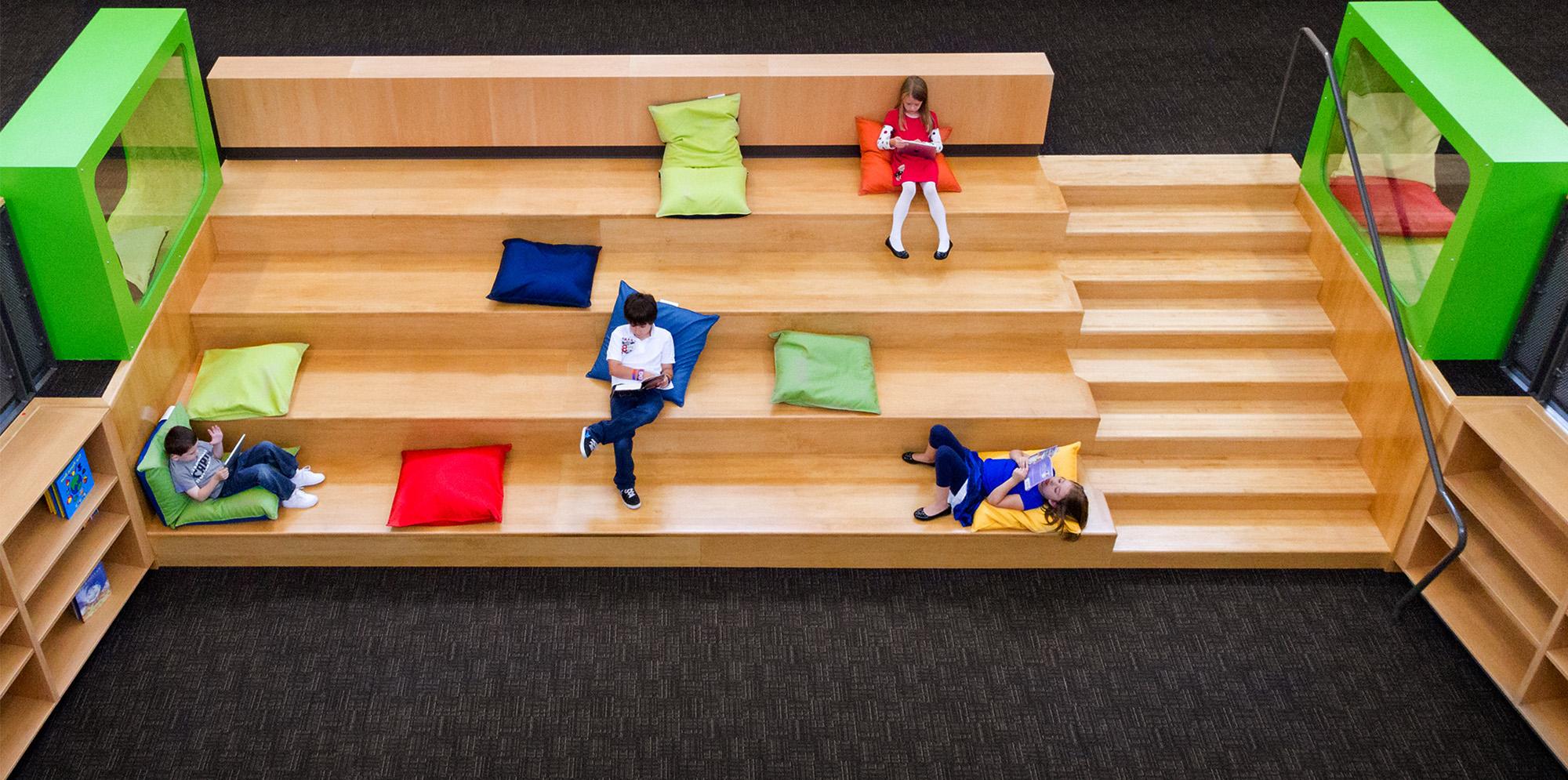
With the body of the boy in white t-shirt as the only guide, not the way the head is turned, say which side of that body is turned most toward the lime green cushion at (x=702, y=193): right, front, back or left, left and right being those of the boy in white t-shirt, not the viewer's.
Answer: back

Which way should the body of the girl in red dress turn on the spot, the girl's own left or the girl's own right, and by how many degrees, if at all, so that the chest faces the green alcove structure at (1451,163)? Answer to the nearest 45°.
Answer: approximately 90° to the girl's own left

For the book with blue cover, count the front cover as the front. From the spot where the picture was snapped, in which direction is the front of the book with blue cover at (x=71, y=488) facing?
facing the viewer and to the right of the viewer

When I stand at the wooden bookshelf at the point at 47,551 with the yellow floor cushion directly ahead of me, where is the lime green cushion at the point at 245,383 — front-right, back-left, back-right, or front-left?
front-left

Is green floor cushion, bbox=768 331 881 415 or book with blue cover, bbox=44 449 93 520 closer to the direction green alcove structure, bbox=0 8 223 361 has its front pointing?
the green floor cushion

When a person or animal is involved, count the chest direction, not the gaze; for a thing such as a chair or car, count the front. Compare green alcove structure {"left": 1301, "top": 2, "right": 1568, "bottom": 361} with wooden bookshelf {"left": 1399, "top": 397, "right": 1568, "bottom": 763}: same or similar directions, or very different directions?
same or similar directions

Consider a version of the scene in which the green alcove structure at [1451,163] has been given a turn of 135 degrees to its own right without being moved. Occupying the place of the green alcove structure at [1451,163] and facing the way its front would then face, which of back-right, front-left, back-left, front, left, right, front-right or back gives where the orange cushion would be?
left

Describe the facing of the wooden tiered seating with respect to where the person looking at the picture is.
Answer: facing the viewer

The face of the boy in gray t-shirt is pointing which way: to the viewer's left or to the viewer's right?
to the viewer's right

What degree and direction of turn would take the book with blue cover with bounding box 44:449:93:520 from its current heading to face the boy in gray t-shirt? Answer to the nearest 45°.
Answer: approximately 45° to its left

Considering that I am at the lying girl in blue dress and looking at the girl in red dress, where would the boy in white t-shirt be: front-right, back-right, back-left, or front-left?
front-left

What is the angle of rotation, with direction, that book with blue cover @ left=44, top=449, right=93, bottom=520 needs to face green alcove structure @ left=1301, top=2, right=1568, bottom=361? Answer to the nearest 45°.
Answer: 0° — it already faces it

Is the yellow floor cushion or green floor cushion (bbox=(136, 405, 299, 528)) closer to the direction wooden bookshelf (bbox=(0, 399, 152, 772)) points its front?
the yellow floor cushion

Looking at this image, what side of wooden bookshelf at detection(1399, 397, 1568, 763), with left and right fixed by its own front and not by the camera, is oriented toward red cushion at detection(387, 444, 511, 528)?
front

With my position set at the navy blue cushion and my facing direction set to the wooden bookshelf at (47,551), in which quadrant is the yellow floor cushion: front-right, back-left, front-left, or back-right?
back-left

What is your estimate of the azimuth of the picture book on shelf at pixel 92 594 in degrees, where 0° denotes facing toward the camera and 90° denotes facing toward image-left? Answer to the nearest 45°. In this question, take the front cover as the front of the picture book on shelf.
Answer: approximately 315°

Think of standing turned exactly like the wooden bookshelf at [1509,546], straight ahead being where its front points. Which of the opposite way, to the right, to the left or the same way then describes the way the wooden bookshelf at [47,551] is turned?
the opposite way
